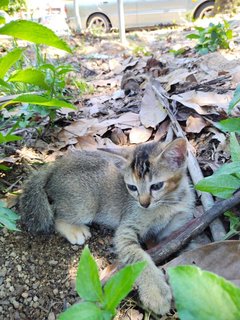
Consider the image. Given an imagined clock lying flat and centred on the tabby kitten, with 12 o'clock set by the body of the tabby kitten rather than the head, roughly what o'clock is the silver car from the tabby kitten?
The silver car is roughly at 8 o'clock from the tabby kitten.

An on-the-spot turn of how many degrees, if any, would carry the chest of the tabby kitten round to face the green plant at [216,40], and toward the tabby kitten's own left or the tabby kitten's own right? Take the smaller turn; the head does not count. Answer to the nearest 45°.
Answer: approximately 90° to the tabby kitten's own left

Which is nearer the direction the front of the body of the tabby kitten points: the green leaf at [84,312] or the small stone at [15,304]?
the green leaf

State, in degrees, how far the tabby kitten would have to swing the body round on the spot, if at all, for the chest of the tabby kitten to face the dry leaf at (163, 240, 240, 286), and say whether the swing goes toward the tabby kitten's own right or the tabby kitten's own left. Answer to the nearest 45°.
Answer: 0° — it already faces it

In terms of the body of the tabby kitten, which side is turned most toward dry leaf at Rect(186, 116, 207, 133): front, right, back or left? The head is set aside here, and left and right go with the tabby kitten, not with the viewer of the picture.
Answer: left

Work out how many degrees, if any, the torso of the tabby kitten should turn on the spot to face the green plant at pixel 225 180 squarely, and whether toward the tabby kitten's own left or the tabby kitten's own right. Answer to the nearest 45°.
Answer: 0° — it already faces it

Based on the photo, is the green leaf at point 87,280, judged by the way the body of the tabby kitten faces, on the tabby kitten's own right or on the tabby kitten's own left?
on the tabby kitten's own right

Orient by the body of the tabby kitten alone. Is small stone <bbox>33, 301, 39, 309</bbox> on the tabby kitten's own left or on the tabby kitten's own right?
on the tabby kitten's own right

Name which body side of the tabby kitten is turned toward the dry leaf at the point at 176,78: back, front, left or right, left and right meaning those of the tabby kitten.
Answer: left

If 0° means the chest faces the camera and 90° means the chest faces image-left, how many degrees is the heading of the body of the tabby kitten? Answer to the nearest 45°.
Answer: approximately 315°

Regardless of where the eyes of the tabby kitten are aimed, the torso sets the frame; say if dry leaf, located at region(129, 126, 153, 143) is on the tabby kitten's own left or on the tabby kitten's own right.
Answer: on the tabby kitten's own left

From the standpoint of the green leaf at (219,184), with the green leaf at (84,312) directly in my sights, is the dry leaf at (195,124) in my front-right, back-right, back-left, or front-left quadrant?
back-right
